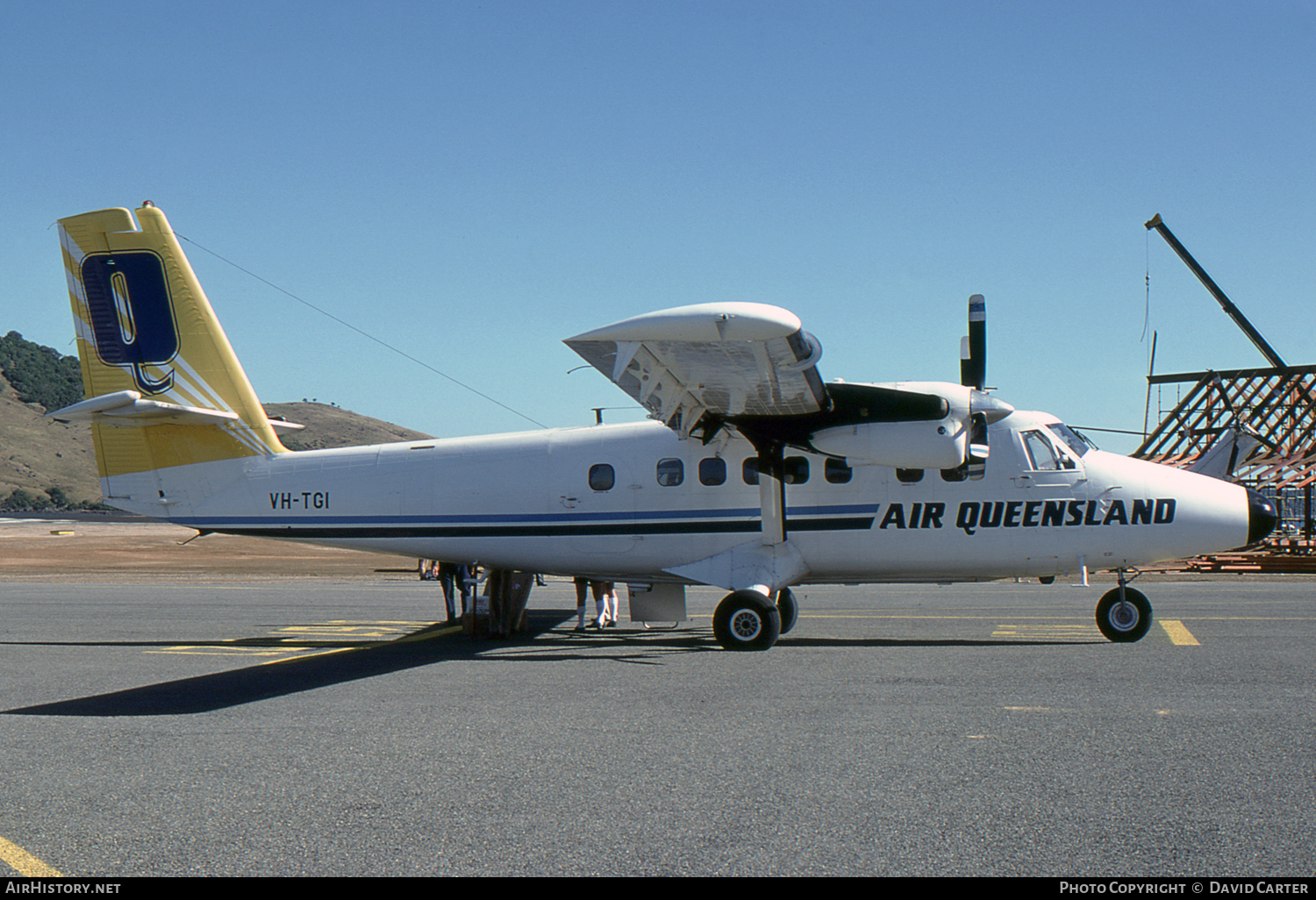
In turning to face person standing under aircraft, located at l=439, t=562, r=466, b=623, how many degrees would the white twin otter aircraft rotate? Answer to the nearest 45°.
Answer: approximately 135° to its left

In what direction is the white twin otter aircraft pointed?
to the viewer's right
